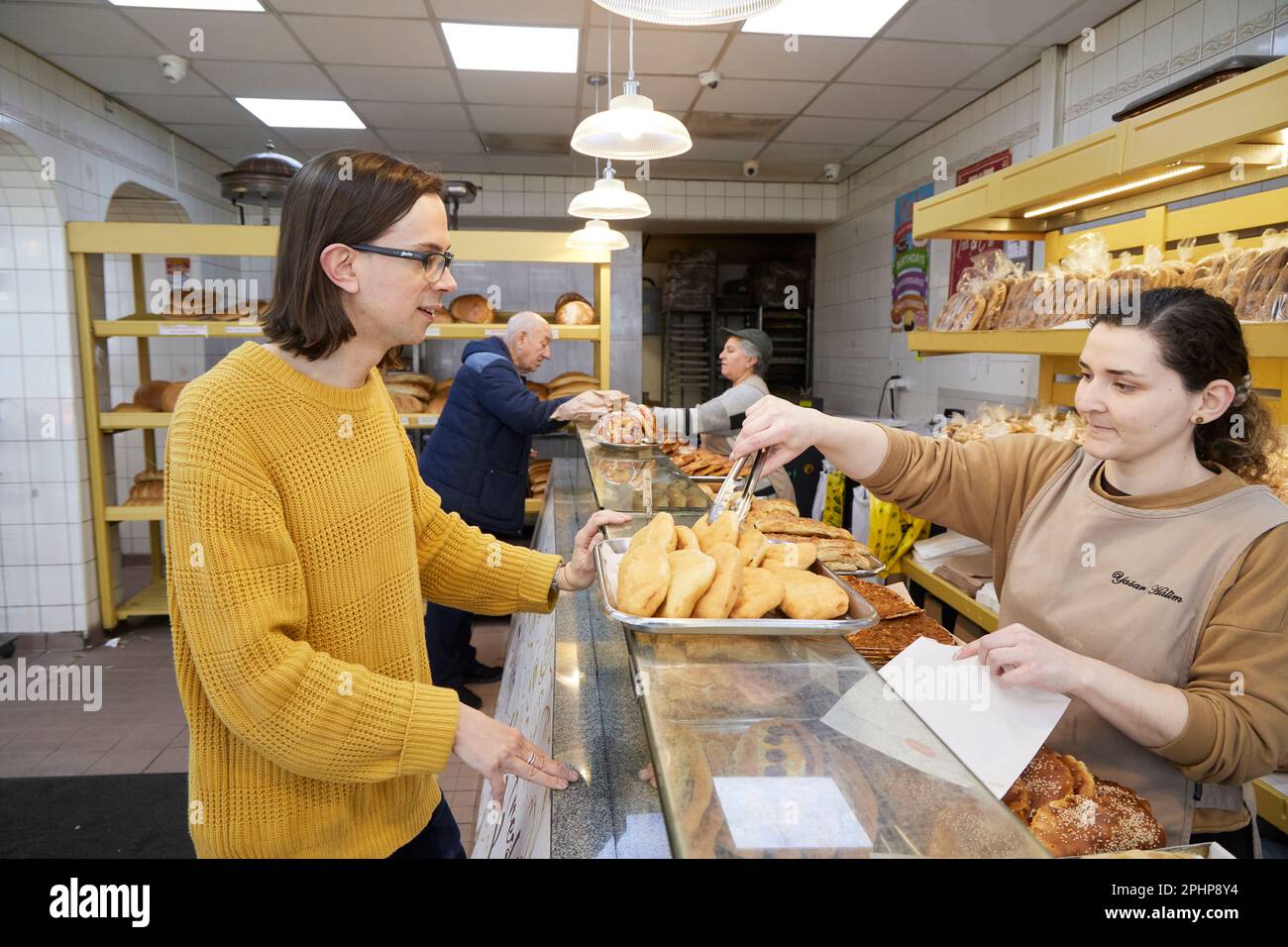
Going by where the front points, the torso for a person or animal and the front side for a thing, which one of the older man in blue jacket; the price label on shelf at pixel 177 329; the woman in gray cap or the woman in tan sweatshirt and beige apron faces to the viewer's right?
the older man in blue jacket

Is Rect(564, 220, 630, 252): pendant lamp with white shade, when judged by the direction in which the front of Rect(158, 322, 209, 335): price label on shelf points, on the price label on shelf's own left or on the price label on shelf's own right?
on the price label on shelf's own left

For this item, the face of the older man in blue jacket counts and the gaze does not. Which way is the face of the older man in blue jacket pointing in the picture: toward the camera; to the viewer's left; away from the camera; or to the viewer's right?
to the viewer's right

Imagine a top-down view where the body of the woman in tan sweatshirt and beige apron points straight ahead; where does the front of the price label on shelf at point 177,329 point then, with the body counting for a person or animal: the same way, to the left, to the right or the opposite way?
to the left

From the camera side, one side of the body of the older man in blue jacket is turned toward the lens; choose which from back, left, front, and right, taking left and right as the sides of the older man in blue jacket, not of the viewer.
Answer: right

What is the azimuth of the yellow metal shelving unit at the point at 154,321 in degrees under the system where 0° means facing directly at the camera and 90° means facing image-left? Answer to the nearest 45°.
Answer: approximately 0°

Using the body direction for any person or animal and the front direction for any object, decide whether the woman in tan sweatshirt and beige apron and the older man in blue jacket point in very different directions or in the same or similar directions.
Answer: very different directions

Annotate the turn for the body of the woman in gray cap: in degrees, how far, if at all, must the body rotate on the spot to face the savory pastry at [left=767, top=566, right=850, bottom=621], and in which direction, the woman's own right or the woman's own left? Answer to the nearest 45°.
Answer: approximately 90° to the woman's own left

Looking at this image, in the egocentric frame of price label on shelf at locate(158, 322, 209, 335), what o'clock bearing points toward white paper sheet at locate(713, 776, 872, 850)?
The white paper sheet is roughly at 12 o'clock from the price label on shelf.

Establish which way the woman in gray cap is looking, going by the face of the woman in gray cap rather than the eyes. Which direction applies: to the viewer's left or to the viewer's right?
to the viewer's left

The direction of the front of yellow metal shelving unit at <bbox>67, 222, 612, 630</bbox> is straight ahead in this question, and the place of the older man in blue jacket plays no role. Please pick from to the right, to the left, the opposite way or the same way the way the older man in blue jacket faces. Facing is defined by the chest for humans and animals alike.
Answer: to the left

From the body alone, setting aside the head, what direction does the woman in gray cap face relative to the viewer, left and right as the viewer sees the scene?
facing to the left of the viewer

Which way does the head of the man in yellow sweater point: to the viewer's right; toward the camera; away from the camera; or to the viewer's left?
to the viewer's right
